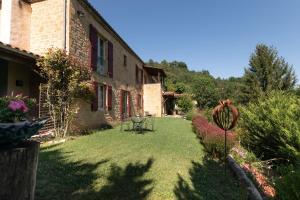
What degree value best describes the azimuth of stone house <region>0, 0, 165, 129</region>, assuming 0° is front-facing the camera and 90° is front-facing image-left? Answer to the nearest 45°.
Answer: approximately 315°

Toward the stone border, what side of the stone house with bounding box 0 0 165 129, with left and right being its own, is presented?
front

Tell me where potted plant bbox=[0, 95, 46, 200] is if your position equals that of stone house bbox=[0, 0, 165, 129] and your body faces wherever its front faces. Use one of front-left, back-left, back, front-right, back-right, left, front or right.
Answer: front-right

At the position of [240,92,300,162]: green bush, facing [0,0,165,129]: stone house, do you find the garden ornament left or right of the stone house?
left

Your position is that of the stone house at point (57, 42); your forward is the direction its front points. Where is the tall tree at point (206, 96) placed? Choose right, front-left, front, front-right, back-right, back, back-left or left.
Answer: left

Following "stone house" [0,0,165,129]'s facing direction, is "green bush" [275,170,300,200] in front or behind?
in front

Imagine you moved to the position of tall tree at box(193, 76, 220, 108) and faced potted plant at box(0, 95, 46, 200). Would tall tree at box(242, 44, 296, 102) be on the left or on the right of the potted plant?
left

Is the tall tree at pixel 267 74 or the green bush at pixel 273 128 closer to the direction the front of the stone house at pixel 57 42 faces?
the green bush

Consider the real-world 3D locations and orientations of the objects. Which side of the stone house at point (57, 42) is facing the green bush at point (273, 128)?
front
